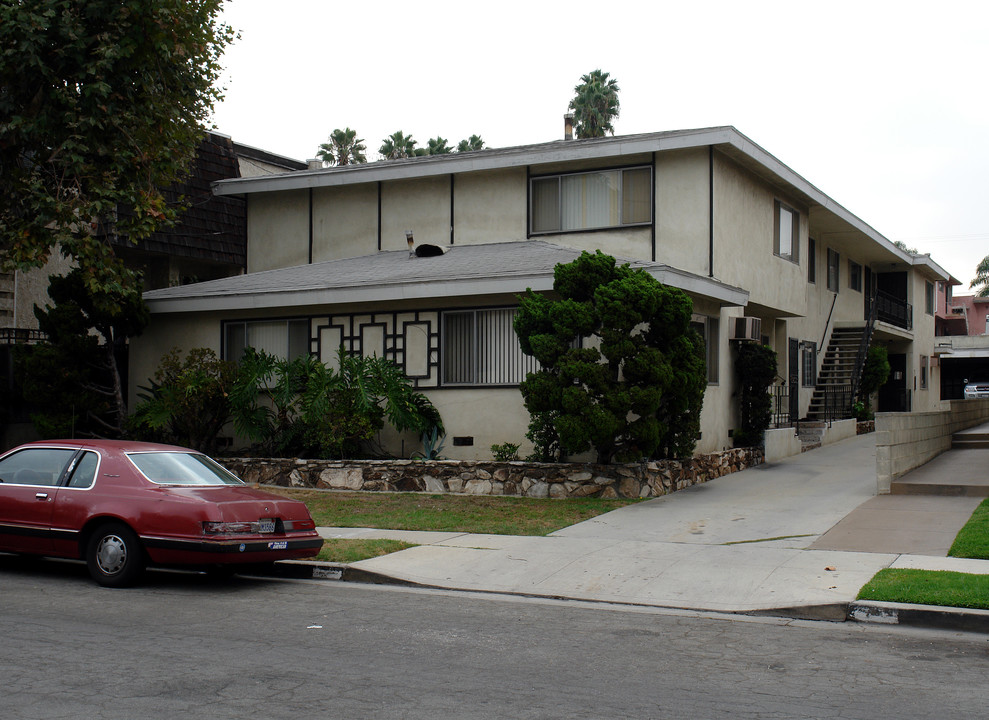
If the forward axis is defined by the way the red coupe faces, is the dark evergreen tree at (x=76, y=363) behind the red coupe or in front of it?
in front

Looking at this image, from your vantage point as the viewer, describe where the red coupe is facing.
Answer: facing away from the viewer and to the left of the viewer

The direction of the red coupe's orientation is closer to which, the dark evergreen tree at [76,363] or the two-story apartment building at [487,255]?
the dark evergreen tree

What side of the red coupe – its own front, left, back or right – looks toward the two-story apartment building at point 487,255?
right

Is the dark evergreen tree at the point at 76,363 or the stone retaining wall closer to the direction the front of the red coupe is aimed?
the dark evergreen tree

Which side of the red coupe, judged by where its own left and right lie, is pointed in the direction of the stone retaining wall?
right

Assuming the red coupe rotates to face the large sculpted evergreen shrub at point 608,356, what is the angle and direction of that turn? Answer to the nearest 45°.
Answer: approximately 90° to its right
